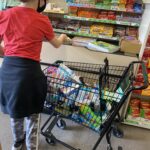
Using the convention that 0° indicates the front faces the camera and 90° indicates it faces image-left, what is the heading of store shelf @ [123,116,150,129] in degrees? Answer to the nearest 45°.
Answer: approximately 45°

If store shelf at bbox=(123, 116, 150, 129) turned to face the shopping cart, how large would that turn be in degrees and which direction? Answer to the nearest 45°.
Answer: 0° — it already faces it

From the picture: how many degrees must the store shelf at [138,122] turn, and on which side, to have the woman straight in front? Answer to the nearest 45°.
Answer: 0° — it already faces them
